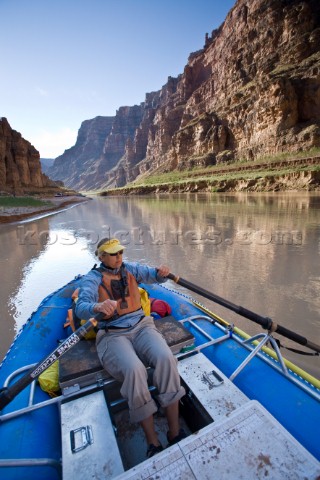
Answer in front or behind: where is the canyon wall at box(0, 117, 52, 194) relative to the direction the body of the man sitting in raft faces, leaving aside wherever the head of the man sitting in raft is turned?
behind

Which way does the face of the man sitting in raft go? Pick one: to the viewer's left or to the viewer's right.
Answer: to the viewer's right

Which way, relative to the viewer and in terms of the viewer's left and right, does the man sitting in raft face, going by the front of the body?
facing the viewer and to the right of the viewer
